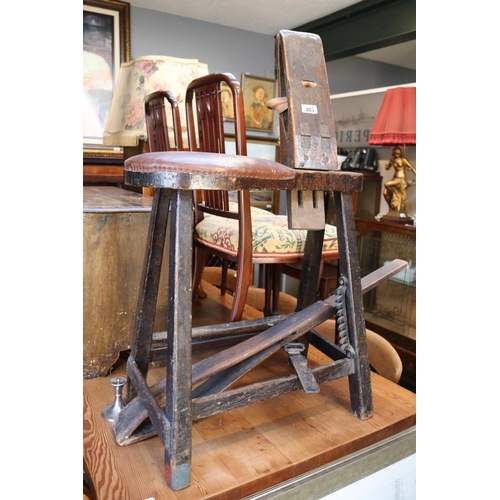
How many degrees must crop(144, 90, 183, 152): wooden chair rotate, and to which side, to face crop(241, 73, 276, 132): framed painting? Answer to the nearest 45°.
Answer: approximately 45° to its left
